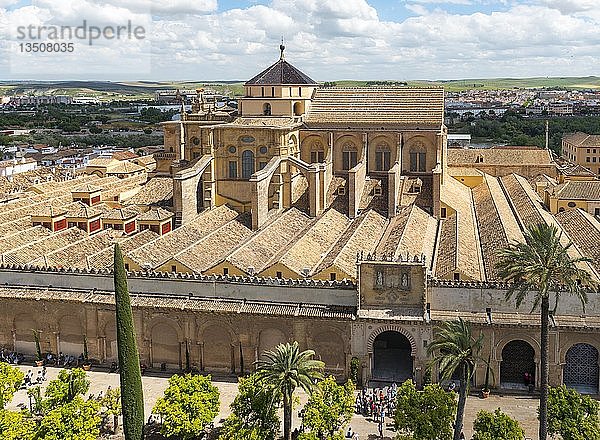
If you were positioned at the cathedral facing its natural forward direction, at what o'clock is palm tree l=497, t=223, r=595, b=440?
The palm tree is roughly at 11 o'clock from the cathedral.

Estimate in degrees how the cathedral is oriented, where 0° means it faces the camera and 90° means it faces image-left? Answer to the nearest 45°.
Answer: approximately 0°

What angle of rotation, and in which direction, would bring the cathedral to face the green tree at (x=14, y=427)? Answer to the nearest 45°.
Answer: approximately 45° to its right

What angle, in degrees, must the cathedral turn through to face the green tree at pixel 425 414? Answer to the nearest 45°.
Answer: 0° — it already faces it

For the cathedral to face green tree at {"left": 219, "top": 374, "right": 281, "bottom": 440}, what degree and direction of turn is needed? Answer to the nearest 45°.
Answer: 0° — it already faces it

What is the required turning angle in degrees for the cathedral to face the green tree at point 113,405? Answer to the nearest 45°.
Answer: approximately 45° to its right

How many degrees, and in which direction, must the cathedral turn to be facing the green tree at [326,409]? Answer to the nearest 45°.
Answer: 0° — it already faces it
